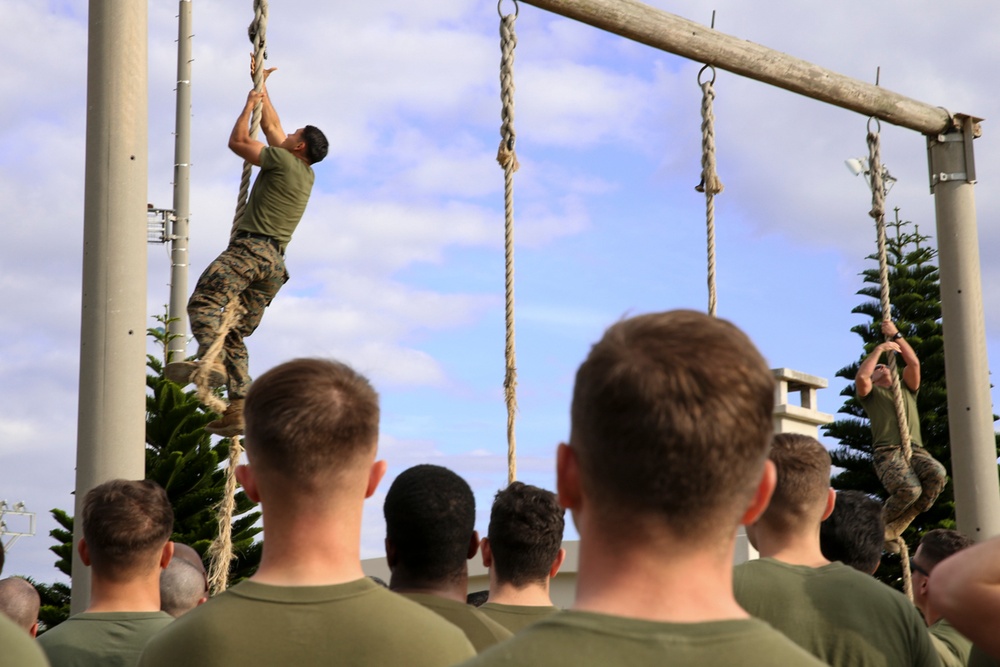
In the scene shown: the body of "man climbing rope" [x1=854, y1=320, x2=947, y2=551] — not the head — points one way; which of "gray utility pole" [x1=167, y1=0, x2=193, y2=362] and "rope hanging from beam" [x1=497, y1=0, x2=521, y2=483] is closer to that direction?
the rope hanging from beam

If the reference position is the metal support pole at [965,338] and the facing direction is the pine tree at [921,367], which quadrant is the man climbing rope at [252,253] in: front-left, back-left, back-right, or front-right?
back-left

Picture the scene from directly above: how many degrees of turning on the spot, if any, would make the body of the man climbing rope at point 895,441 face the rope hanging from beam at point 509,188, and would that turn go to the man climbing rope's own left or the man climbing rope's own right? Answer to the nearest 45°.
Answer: approximately 90° to the man climbing rope's own right

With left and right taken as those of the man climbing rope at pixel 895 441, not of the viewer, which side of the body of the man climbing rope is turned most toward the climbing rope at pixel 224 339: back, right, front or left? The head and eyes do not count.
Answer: right

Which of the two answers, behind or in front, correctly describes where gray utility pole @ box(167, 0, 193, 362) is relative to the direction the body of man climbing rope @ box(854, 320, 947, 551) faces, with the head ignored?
behind

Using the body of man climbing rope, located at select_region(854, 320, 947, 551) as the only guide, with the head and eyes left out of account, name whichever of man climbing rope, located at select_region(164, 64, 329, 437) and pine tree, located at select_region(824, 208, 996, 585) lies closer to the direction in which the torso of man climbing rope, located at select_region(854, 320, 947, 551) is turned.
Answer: the man climbing rope

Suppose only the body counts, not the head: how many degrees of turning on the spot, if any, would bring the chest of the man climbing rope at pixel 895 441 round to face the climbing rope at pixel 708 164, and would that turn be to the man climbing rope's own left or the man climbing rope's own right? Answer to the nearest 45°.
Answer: approximately 90° to the man climbing rope's own right

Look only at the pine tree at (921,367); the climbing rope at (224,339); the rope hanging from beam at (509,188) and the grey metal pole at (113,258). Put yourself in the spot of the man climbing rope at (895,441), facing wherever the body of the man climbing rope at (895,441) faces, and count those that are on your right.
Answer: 3

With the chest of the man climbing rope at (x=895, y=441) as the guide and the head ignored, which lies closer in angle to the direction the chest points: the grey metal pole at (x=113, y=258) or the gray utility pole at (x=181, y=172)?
the grey metal pole

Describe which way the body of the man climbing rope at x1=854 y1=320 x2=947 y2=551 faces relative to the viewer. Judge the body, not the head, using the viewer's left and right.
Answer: facing the viewer and to the right of the viewer

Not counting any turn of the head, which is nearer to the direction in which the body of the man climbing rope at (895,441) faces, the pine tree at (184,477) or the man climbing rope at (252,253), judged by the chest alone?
the man climbing rope
